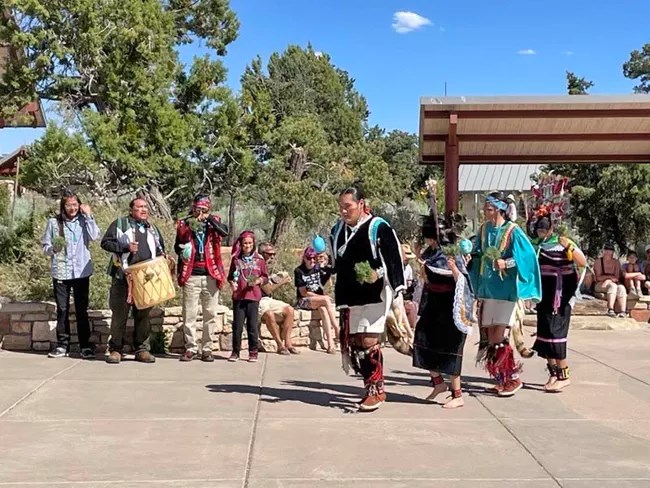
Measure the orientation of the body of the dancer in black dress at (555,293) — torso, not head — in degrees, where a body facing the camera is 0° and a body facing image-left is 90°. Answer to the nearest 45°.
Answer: approximately 45°

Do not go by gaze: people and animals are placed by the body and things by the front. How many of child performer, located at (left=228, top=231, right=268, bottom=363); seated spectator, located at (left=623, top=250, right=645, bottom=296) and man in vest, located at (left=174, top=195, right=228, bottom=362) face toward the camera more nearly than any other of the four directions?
3

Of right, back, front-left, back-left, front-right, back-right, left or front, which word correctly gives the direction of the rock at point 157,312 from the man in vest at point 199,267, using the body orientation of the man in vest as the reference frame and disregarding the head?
back-right

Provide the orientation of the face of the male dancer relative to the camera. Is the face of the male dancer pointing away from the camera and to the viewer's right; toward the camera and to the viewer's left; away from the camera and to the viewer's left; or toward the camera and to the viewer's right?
toward the camera and to the viewer's left

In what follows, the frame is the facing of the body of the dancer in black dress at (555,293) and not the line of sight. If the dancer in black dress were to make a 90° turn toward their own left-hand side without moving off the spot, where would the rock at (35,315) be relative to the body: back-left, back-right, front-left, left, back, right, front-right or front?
back-right

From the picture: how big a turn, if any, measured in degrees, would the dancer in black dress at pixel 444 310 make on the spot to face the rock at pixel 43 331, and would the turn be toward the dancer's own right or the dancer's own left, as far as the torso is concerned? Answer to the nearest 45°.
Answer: approximately 45° to the dancer's own right

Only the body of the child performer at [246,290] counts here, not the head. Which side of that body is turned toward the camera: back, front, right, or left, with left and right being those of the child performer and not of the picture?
front

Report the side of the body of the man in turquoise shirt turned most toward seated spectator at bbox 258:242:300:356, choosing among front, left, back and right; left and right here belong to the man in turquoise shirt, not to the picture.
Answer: right

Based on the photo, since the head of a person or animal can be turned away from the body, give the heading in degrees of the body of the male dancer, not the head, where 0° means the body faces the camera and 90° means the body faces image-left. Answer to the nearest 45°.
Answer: approximately 45°

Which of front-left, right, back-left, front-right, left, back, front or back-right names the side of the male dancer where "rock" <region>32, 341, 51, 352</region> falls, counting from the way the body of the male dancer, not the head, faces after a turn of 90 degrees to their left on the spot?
back

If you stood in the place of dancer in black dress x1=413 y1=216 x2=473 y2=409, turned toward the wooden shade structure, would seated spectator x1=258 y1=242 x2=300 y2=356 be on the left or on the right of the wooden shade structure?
left

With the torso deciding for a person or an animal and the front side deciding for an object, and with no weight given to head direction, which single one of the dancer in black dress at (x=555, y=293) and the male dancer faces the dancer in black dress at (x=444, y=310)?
the dancer in black dress at (x=555, y=293)
